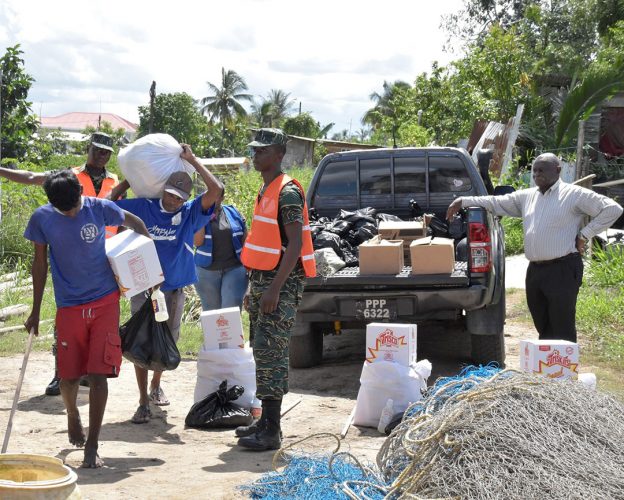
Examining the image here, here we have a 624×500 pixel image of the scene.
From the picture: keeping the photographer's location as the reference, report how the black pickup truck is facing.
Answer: facing away from the viewer

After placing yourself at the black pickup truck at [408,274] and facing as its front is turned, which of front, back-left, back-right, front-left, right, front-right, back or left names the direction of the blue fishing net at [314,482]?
back

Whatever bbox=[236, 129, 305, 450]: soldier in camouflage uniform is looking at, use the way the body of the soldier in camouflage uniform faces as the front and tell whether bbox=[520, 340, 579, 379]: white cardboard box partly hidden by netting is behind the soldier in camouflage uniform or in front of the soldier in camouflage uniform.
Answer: behind

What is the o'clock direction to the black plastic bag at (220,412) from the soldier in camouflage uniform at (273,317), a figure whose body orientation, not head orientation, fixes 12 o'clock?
The black plastic bag is roughly at 2 o'clock from the soldier in camouflage uniform.

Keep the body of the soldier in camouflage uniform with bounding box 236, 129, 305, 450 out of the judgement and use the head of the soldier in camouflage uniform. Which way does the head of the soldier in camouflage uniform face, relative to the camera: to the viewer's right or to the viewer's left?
to the viewer's left

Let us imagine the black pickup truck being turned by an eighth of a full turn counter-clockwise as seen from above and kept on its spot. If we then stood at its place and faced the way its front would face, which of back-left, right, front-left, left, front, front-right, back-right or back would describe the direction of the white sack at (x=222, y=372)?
left

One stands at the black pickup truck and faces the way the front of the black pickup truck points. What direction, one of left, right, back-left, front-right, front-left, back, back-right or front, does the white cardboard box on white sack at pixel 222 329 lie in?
back-left
